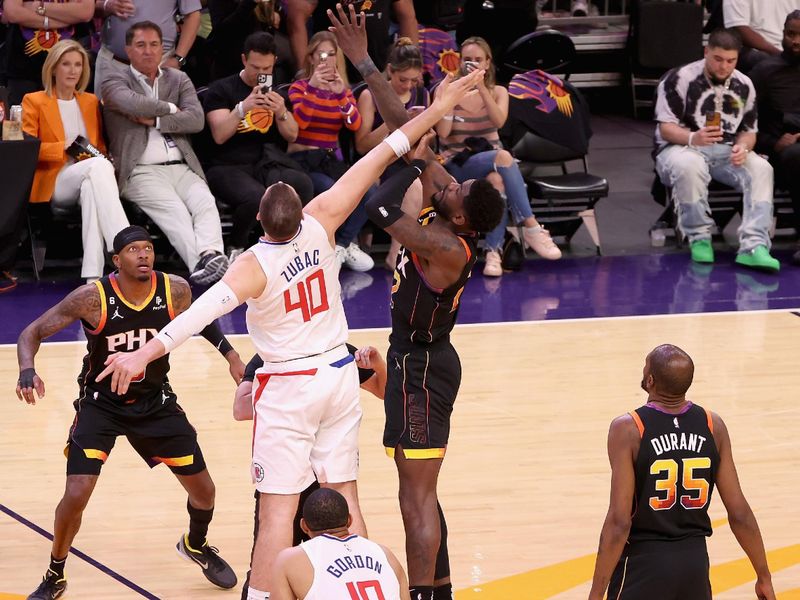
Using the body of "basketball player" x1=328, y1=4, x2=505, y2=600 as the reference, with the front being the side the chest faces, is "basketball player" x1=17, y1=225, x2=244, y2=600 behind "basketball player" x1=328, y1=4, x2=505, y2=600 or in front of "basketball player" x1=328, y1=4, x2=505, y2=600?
in front

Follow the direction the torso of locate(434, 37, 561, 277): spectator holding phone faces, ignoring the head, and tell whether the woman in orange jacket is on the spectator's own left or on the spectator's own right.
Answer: on the spectator's own right

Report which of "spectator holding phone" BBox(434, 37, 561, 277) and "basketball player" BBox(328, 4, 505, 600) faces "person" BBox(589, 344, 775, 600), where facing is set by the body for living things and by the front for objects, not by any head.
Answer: the spectator holding phone

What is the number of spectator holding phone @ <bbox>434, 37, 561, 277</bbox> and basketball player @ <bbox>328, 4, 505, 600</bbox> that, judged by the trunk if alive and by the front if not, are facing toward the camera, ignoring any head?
1

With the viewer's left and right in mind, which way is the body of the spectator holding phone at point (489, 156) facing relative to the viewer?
facing the viewer

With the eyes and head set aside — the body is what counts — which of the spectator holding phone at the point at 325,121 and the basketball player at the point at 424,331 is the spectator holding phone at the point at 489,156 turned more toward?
the basketball player

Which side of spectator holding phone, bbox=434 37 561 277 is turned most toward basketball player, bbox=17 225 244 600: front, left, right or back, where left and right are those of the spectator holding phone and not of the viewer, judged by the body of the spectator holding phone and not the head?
front

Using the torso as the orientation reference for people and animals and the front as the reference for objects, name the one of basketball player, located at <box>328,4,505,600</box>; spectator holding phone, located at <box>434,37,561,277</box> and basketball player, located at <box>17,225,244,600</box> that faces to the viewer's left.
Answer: basketball player, located at <box>328,4,505,600</box>

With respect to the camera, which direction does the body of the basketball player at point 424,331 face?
to the viewer's left

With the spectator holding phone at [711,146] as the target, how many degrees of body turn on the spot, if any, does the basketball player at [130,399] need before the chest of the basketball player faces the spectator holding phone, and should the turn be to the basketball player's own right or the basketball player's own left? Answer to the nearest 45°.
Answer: approximately 135° to the basketball player's own left

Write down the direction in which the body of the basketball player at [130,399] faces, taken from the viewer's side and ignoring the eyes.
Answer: toward the camera

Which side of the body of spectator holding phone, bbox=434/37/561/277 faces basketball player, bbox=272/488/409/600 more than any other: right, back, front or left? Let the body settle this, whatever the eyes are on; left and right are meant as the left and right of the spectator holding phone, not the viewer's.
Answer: front
